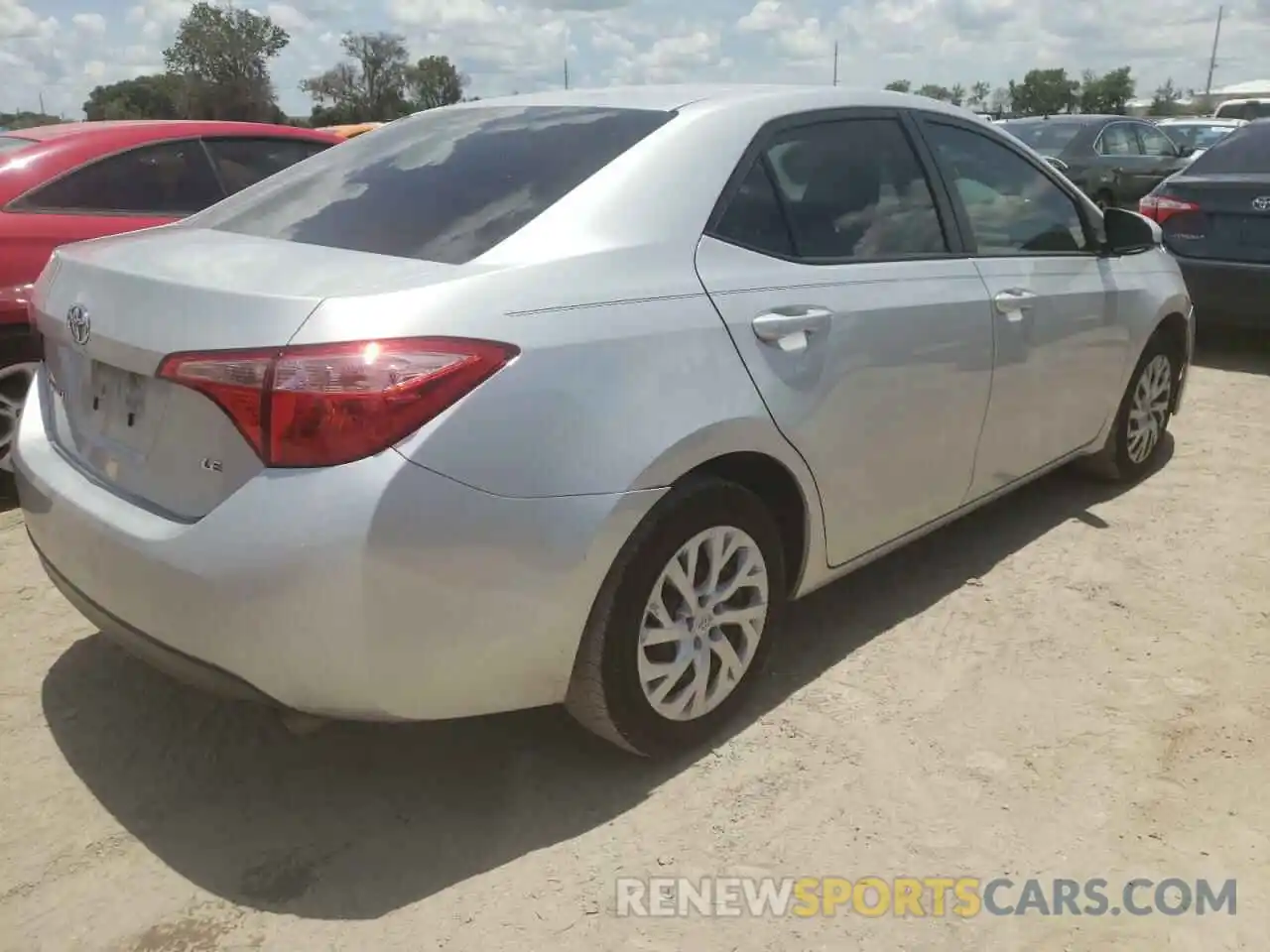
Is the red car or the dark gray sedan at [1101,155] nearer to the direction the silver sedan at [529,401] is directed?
the dark gray sedan

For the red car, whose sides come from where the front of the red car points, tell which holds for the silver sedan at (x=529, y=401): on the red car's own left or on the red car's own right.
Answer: on the red car's own right

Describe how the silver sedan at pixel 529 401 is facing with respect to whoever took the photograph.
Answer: facing away from the viewer and to the right of the viewer

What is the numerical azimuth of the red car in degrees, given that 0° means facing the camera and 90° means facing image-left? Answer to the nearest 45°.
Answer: approximately 270°
